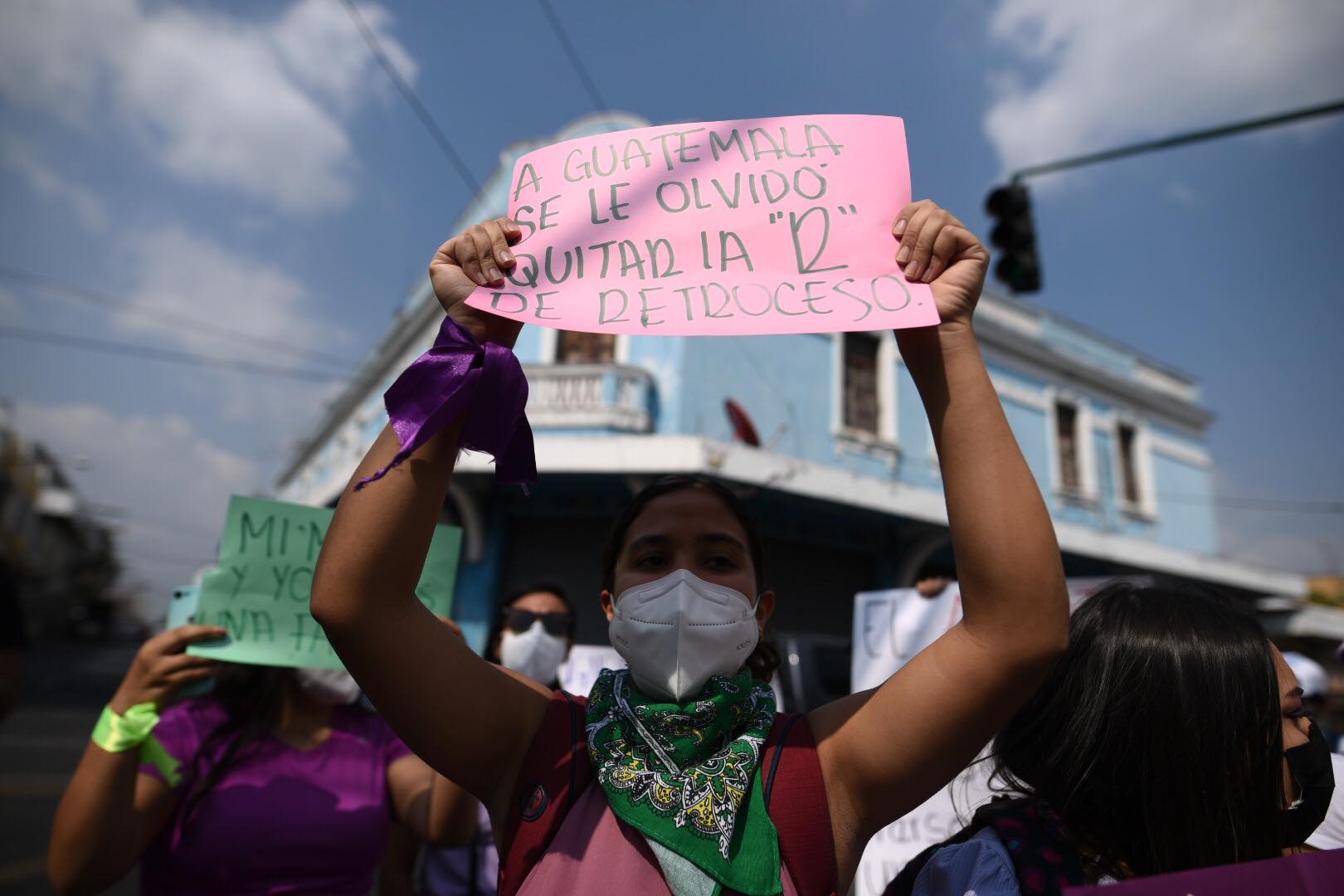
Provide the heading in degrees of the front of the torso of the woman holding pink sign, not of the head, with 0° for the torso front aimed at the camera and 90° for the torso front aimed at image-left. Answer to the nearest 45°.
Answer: approximately 0°

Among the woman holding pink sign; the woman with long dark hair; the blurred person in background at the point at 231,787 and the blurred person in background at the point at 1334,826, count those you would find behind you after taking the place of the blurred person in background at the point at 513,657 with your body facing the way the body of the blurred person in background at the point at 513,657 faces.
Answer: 0

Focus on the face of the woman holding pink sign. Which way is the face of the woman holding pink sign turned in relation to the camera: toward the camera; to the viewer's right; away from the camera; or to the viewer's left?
toward the camera

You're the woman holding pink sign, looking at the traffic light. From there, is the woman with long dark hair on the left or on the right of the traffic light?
right

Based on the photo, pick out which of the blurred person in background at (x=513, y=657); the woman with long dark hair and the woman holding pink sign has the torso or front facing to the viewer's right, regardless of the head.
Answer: the woman with long dark hair

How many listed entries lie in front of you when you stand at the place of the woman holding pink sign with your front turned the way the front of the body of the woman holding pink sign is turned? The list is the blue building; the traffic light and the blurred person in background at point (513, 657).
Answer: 0

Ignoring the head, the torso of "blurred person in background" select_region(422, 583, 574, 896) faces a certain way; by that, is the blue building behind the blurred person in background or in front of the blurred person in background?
behind

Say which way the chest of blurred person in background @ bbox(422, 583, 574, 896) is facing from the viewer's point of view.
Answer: toward the camera

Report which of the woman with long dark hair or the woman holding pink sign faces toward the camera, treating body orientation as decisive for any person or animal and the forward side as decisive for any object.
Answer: the woman holding pink sign

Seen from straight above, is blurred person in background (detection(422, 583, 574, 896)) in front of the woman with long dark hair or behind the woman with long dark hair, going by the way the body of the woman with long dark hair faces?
behind

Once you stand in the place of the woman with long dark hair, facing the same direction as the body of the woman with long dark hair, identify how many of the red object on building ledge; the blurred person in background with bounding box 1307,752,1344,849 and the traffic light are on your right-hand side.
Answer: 0

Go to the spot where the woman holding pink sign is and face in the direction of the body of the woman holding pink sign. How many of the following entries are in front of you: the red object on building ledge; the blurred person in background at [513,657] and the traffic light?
0

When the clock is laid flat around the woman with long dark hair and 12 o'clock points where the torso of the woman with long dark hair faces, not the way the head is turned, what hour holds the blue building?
The blue building is roughly at 8 o'clock from the woman with long dark hair.

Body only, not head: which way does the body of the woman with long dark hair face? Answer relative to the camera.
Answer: to the viewer's right

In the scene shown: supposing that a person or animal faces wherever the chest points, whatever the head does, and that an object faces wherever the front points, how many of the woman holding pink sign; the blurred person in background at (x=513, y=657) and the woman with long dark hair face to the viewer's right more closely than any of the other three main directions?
1

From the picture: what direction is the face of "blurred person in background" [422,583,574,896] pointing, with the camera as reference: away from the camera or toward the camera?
toward the camera

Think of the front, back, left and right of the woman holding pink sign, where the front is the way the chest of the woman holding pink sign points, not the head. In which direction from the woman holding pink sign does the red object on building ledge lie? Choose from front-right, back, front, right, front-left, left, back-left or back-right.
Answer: back

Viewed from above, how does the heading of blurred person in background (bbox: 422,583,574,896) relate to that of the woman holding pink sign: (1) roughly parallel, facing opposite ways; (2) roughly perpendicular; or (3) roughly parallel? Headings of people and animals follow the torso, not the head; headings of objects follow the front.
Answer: roughly parallel
